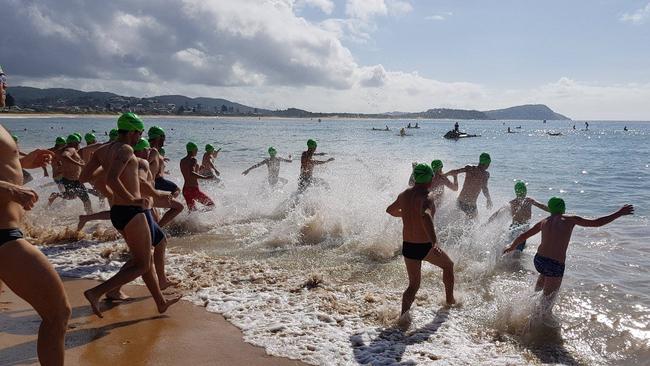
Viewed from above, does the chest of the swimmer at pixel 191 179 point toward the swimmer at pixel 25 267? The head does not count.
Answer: no

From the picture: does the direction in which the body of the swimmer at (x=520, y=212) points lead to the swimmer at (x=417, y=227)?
no

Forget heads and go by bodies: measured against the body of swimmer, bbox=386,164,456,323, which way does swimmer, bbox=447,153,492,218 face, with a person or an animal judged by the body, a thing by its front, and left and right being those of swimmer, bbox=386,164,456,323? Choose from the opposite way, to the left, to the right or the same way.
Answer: the same way

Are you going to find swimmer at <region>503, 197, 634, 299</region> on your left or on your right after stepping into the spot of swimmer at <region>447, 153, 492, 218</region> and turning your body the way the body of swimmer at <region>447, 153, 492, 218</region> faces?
on your right

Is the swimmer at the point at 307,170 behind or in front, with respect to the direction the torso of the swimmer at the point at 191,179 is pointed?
in front

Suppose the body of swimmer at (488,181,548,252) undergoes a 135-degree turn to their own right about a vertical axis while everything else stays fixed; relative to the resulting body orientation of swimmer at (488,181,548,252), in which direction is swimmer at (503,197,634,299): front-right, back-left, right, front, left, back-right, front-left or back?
front-right

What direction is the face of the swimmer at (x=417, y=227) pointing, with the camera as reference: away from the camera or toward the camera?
away from the camera

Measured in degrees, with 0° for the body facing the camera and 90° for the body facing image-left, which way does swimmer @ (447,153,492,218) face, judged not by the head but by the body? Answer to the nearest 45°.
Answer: approximately 225°

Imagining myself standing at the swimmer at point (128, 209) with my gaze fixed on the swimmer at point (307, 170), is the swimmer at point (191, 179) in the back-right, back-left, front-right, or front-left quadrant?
front-left
